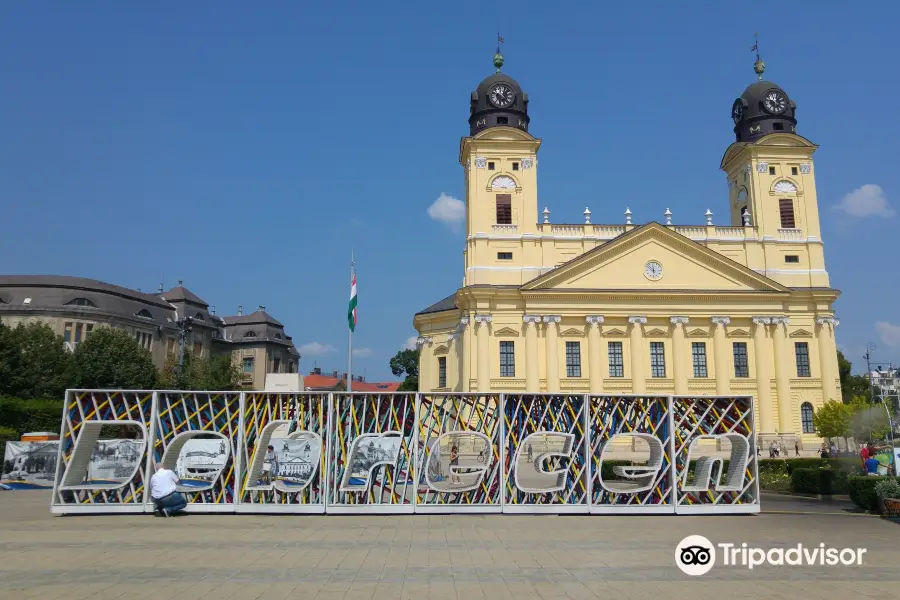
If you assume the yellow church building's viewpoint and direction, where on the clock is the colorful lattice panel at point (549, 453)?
The colorful lattice panel is roughly at 12 o'clock from the yellow church building.

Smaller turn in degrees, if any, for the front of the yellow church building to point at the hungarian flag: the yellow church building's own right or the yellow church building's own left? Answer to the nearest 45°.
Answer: approximately 45° to the yellow church building's own right

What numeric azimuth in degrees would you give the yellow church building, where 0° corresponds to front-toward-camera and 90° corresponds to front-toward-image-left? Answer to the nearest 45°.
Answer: approximately 0°

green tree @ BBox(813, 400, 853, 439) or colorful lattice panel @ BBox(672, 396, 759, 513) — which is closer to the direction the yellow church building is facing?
the colorful lattice panel

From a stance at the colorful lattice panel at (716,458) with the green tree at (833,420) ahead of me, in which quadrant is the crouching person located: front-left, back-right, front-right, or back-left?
back-left

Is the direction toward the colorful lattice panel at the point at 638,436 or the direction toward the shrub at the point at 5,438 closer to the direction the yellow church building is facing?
the colorful lattice panel

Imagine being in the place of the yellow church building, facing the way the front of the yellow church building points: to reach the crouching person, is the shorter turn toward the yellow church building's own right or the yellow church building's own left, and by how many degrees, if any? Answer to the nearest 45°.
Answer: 0° — it already faces them

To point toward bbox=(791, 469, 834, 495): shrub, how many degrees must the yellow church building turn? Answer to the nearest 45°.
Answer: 0° — it already faces it

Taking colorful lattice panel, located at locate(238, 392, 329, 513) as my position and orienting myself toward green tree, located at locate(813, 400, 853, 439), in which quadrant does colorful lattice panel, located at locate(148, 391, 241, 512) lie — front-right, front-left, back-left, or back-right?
back-left
